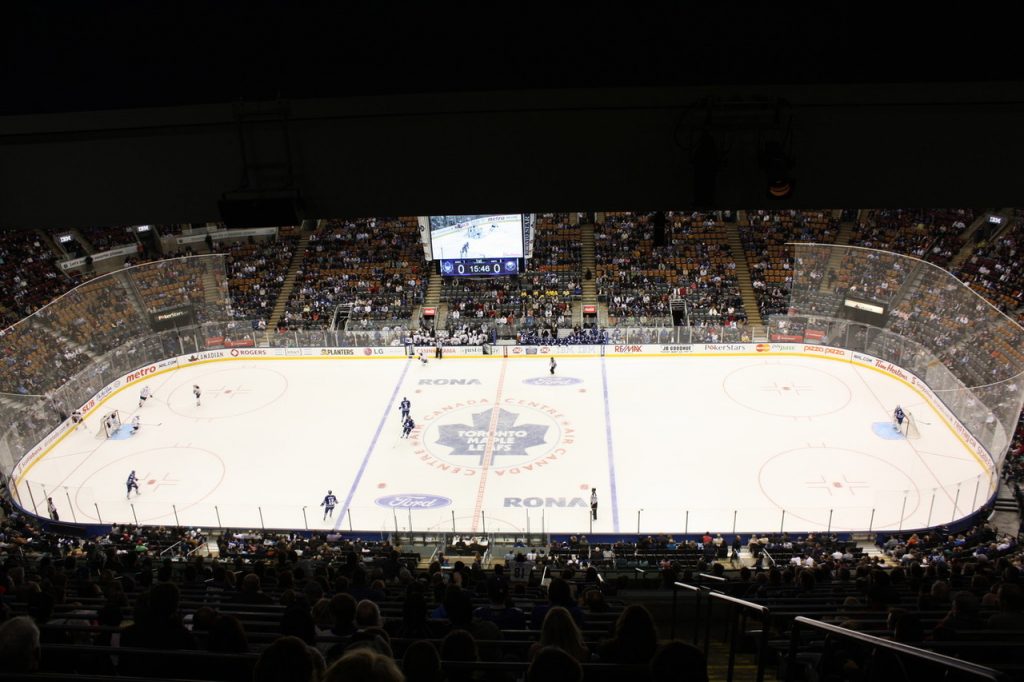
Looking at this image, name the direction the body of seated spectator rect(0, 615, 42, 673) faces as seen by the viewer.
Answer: away from the camera

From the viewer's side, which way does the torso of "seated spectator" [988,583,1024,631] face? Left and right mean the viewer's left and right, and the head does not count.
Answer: facing away from the viewer

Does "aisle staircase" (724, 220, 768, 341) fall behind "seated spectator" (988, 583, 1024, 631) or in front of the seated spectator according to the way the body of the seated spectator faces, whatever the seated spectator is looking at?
in front

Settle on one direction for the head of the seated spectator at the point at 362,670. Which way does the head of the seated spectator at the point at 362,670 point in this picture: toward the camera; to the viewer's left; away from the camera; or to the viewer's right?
away from the camera

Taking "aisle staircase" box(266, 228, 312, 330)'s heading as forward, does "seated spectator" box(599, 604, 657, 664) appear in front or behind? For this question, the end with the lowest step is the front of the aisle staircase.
in front

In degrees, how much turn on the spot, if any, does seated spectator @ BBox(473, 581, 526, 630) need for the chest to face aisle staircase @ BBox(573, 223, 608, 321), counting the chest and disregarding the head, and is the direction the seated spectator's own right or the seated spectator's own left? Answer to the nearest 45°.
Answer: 0° — they already face it

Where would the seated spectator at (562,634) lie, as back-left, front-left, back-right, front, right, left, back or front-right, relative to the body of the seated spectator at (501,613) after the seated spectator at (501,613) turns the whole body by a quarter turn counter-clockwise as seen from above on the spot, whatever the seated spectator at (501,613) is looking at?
left

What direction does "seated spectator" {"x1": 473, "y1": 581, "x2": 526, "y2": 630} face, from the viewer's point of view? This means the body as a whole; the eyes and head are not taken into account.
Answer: away from the camera

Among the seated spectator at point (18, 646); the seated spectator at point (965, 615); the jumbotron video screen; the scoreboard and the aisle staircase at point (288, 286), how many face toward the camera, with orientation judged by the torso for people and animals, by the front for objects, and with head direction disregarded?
3

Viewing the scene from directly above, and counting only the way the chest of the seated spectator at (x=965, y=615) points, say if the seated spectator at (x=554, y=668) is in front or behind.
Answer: behind

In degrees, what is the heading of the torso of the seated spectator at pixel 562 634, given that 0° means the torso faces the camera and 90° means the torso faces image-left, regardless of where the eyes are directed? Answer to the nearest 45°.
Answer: approximately 180°

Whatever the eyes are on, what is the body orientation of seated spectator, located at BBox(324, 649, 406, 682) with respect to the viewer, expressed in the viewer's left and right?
facing away from the viewer

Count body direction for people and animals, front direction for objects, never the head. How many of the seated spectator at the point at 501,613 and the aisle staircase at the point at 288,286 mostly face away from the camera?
1

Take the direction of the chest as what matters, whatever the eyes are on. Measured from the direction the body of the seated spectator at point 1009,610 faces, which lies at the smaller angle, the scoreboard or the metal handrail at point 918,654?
the scoreboard

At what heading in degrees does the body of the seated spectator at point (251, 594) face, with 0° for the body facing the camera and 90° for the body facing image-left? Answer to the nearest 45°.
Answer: approximately 180°
